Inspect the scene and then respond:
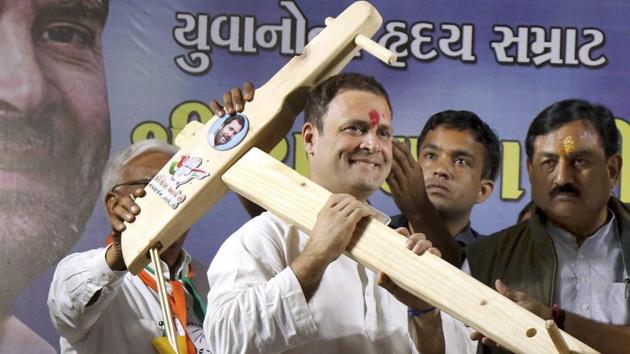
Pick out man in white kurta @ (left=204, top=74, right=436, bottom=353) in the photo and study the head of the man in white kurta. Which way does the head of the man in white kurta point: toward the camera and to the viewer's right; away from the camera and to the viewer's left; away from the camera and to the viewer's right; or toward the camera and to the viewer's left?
toward the camera and to the viewer's right

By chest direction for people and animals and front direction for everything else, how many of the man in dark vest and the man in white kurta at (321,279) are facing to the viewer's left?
0

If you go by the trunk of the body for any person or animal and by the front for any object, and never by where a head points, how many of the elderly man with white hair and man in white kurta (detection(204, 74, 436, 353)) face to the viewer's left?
0

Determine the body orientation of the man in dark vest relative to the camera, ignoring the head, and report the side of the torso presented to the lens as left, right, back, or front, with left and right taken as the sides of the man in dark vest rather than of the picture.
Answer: front

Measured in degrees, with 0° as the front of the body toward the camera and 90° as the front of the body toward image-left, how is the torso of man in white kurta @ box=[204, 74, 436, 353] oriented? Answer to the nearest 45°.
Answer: approximately 315°

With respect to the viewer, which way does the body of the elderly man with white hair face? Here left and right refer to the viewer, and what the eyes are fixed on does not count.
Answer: facing the viewer and to the right of the viewer

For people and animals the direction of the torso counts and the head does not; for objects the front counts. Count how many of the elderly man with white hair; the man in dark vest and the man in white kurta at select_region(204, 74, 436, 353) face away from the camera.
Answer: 0
